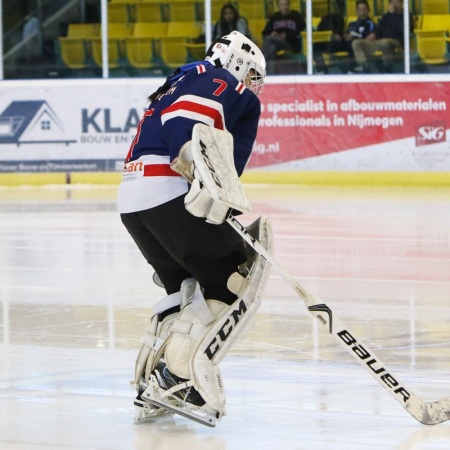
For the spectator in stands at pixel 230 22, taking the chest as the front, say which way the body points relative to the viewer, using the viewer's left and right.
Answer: facing the viewer

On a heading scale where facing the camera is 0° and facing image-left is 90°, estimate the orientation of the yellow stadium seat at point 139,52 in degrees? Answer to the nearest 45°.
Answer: approximately 0°

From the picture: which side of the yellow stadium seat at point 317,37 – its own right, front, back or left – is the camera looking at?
front

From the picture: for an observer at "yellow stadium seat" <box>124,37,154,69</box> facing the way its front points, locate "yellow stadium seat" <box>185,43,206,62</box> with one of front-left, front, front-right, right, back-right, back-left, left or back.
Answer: left

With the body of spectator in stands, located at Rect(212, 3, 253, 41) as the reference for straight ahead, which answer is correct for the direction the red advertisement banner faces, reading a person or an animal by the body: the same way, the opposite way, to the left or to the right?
the same way

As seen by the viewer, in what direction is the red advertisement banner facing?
toward the camera

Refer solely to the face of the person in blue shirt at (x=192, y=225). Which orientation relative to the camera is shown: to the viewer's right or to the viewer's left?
to the viewer's right

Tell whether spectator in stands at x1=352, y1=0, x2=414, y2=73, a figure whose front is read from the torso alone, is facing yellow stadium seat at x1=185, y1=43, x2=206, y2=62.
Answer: no

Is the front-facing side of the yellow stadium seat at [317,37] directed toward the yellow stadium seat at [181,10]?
no

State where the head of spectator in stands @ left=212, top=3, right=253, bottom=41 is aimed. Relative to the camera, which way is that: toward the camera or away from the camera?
toward the camera

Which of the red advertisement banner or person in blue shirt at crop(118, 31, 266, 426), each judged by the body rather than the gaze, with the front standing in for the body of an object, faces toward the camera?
the red advertisement banner

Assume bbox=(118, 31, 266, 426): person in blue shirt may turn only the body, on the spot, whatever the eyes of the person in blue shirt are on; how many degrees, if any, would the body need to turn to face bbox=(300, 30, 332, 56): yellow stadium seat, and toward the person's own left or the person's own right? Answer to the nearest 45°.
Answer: approximately 90° to the person's own left

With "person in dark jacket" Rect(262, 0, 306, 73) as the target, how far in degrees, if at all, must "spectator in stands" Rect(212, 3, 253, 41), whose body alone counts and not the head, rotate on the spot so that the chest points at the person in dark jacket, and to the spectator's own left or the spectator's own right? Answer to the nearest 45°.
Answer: approximately 90° to the spectator's own left

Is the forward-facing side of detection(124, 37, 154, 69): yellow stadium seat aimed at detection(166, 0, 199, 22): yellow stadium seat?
no

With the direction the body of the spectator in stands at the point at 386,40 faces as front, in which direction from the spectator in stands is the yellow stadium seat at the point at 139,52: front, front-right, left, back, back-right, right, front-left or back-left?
front-right

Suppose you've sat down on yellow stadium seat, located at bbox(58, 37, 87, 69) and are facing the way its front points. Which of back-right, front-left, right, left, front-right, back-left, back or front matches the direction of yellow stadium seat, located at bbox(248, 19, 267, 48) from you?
left

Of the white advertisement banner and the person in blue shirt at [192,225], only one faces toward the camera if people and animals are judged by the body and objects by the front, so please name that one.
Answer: the white advertisement banner

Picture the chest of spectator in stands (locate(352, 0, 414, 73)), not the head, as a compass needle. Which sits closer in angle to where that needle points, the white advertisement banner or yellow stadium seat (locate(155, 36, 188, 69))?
the white advertisement banner

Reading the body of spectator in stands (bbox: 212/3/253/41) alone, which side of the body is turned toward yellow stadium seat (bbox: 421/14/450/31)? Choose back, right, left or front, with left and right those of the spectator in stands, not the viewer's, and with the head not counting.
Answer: left

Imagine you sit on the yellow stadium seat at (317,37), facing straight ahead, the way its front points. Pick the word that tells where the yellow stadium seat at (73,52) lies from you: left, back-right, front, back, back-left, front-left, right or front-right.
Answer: right
